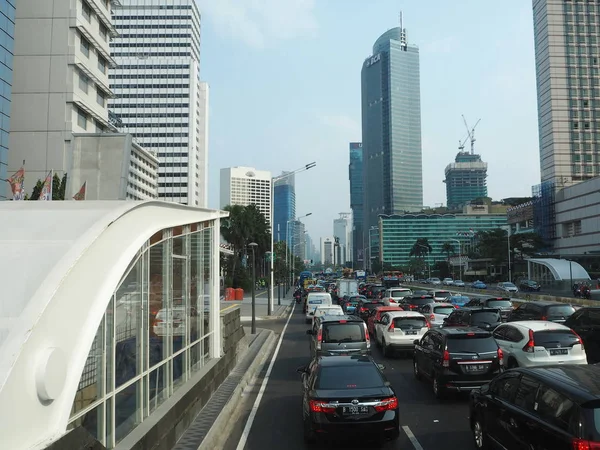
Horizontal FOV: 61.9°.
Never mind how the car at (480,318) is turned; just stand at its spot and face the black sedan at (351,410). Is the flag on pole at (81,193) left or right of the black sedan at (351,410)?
right

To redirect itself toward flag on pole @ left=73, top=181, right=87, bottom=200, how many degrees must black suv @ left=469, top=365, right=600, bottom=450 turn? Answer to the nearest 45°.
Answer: approximately 45° to its left

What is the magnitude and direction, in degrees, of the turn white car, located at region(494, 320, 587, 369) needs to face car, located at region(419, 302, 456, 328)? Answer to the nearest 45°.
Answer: approximately 45° to its right

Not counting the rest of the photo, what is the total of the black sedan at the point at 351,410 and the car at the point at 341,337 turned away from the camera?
2

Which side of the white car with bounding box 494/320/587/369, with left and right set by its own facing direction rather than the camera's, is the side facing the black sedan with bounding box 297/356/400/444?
left

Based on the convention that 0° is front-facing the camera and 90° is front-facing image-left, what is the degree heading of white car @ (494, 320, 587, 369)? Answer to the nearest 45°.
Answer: approximately 135°

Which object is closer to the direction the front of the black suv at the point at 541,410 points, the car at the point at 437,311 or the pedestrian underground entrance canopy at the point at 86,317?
the car

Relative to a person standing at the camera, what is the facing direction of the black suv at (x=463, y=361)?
facing away from the viewer and to the left of the viewer

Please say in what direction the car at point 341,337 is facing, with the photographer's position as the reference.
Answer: facing away from the viewer

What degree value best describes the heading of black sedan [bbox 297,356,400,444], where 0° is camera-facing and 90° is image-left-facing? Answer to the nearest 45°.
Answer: approximately 180°

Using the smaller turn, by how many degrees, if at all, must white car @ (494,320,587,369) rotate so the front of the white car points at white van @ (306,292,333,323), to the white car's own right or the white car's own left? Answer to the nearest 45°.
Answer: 0° — it already faces it

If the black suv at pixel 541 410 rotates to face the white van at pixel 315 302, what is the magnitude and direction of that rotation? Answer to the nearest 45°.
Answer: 0° — it already faces it
